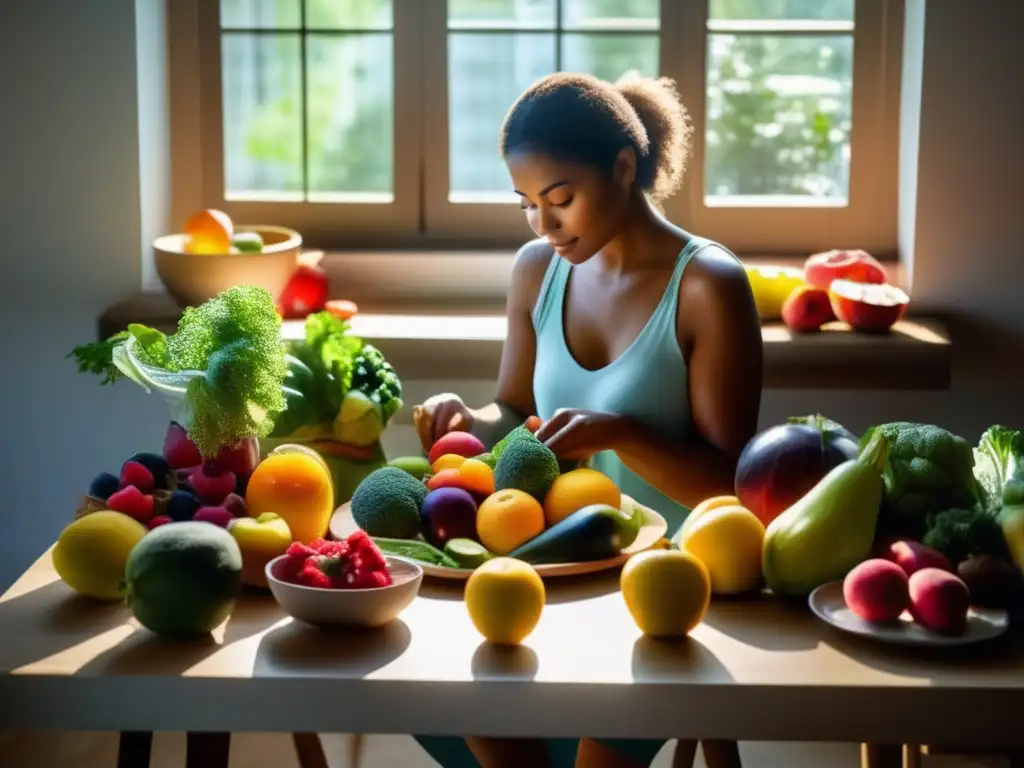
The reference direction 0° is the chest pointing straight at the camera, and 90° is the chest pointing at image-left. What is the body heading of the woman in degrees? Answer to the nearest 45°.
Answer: approximately 45°

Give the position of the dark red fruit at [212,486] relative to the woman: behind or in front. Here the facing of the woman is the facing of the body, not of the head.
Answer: in front

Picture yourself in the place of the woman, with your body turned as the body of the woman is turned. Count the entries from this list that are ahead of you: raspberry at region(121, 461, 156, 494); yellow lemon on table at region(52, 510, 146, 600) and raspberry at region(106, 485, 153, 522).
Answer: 3

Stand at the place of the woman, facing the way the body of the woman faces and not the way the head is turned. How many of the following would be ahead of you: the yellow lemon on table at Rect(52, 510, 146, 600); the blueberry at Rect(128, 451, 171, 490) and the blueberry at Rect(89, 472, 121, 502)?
3

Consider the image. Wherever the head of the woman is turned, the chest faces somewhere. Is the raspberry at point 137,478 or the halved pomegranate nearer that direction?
the raspberry

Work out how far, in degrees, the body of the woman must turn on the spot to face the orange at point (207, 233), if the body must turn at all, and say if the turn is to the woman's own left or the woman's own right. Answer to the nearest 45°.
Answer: approximately 90° to the woman's own right

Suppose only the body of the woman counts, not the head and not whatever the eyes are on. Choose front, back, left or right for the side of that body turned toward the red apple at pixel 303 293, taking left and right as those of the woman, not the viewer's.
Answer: right

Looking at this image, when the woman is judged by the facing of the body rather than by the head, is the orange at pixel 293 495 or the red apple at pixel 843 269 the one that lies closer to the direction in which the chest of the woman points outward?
the orange

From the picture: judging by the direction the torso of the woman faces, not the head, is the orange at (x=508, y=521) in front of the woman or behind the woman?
in front

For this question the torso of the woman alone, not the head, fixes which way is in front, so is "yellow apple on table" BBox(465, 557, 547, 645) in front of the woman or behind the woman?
in front
